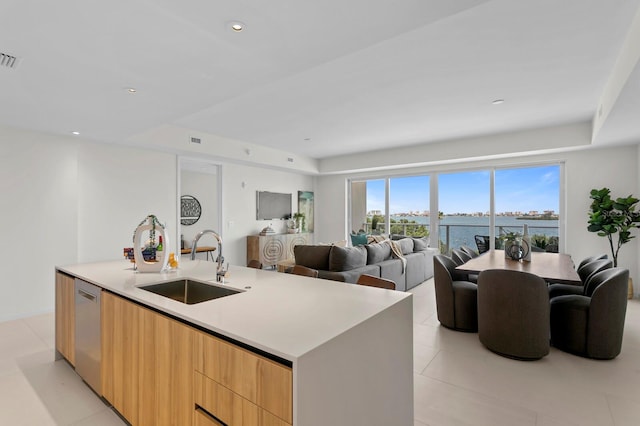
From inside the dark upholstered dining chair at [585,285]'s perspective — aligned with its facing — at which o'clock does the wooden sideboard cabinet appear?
The wooden sideboard cabinet is roughly at 12 o'clock from the dark upholstered dining chair.

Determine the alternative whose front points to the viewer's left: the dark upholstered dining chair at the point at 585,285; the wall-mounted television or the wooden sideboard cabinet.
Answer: the dark upholstered dining chair

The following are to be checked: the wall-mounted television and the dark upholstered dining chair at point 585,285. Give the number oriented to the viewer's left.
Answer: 1

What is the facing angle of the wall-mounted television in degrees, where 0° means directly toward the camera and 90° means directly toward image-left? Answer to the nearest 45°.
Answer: approximately 315°

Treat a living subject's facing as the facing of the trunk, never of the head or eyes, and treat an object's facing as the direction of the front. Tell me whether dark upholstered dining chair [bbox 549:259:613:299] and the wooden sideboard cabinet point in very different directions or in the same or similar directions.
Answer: very different directions

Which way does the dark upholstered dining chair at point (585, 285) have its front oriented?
to the viewer's left

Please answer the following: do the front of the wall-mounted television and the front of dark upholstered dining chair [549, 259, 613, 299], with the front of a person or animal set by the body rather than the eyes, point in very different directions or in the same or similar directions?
very different directions
